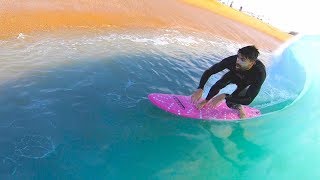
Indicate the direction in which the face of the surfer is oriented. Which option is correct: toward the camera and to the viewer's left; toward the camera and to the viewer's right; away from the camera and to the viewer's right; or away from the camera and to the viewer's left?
toward the camera and to the viewer's left

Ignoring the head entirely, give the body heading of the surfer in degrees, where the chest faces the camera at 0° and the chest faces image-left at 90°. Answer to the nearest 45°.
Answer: approximately 45°

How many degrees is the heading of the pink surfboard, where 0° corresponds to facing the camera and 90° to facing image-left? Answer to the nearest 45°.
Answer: approximately 90°
